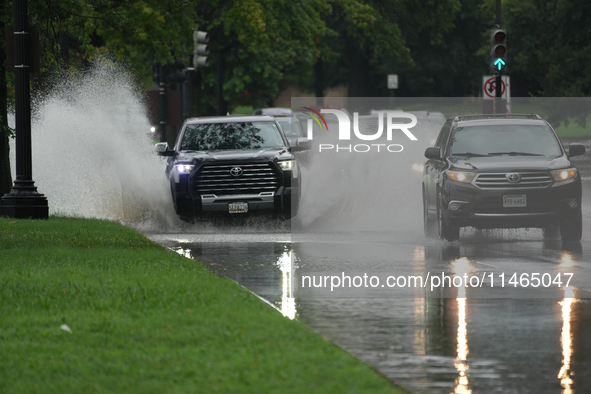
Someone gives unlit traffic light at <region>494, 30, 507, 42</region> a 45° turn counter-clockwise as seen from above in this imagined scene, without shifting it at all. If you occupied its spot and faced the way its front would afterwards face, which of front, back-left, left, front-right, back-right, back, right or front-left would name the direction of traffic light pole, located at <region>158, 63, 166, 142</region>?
back-right

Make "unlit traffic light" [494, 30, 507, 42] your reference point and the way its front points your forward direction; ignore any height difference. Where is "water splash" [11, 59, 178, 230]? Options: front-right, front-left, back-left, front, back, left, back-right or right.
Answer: front-right

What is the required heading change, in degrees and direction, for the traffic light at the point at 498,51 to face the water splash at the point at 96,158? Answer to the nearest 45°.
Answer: approximately 45° to its right

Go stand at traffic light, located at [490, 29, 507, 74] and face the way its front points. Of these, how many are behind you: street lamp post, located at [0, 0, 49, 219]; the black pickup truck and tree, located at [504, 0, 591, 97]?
1

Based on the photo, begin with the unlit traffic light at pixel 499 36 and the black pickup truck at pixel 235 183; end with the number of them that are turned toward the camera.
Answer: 2

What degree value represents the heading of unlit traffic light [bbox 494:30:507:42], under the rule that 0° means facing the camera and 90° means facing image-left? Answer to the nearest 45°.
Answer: approximately 0°

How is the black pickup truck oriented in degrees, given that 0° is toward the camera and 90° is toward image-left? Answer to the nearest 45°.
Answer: approximately 0°

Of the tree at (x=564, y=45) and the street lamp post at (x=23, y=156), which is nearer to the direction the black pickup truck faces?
the street lamp post

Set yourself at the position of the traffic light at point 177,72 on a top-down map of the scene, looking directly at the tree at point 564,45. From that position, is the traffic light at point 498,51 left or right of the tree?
right

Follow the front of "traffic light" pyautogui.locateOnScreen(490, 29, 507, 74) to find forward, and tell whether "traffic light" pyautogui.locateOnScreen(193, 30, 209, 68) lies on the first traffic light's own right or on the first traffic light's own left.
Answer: on the first traffic light's own right

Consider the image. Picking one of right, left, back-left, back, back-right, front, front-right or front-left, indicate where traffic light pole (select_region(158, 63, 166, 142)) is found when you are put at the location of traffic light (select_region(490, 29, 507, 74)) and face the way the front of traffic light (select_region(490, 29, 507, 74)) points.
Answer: right

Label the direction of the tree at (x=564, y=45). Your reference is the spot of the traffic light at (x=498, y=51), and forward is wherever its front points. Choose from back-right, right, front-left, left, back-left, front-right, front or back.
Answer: back
